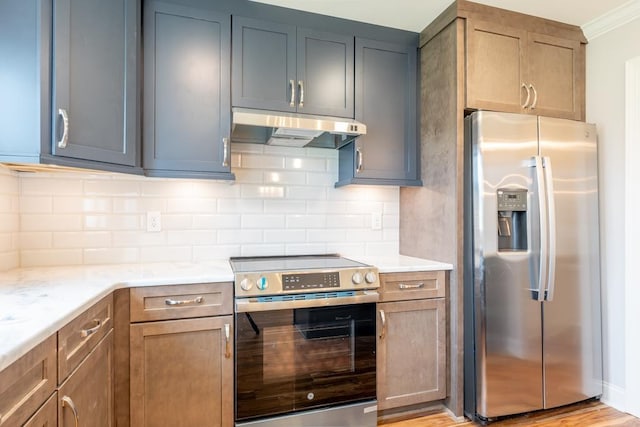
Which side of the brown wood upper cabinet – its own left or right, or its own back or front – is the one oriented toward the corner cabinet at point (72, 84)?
right

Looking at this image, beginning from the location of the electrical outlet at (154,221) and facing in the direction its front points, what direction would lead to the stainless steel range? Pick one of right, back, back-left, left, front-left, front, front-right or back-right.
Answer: front-left

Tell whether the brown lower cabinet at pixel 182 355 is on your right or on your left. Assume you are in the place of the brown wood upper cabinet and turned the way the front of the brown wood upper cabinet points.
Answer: on your right

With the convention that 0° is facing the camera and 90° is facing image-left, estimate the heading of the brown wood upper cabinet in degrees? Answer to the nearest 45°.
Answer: approximately 315°

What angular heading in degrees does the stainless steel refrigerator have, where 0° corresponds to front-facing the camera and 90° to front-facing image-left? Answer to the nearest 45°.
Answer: approximately 315°

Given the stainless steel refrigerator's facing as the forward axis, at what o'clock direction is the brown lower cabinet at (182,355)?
The brown lower cabinet is roughly at 3 o'clock from the stainless steel refrigerator.
